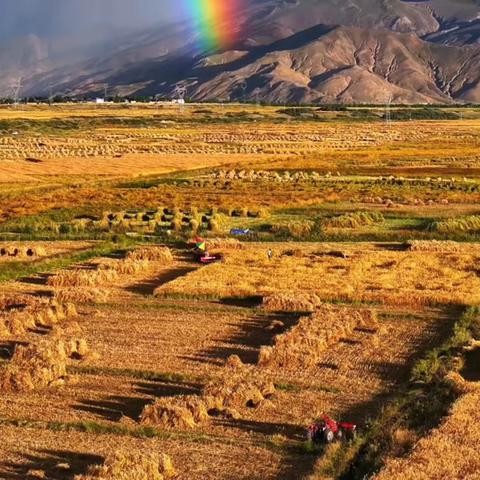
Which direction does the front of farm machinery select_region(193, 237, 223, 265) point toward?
to the viewer's right

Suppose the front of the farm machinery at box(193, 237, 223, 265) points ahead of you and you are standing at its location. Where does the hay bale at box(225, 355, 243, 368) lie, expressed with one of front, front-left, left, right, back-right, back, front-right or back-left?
right

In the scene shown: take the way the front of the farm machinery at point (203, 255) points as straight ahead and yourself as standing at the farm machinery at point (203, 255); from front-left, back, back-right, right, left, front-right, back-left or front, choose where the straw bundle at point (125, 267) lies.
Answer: back-right

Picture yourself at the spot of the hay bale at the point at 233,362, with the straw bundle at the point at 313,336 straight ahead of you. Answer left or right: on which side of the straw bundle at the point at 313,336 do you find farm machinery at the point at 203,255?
left

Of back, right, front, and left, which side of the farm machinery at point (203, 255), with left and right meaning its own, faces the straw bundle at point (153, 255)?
back

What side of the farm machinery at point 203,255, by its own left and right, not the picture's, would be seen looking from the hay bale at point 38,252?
back

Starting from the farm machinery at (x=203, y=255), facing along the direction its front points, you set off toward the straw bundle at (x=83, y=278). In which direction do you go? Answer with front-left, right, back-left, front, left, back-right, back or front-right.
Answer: back-right

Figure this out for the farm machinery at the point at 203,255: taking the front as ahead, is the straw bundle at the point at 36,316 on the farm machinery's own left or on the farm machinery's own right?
on the farm machinery's own right

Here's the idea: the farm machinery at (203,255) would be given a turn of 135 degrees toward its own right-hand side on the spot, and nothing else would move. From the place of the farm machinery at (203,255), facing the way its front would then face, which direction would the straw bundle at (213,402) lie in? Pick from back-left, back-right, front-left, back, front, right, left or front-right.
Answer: front-left

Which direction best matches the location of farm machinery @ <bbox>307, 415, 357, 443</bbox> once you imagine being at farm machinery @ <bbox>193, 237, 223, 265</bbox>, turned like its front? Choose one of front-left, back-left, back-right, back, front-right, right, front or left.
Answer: right

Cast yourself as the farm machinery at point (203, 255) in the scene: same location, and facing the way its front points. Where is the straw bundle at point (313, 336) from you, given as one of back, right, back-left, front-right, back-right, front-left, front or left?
right
